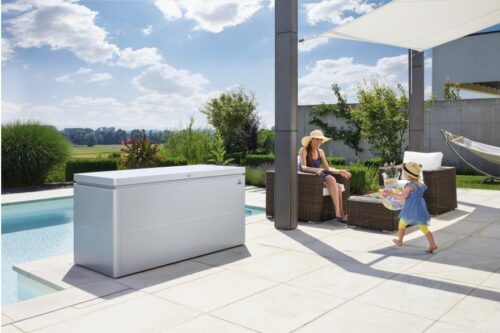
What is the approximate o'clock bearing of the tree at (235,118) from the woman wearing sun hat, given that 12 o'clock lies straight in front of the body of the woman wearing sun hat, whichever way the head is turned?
The tree is roughly at 7 o'clock from the woman wearing sun hat.

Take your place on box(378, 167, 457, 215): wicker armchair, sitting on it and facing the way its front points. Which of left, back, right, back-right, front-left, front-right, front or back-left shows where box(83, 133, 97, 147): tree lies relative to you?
right

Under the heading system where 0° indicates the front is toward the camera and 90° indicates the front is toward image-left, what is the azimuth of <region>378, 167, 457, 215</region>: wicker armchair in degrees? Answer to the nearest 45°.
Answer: approximately 45°

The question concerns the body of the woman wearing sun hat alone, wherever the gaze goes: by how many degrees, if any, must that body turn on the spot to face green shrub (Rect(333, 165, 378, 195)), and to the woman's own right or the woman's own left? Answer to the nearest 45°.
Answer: approximately 135° to the woman's own left

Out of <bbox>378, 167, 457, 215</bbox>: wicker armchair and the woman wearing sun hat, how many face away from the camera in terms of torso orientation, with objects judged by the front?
0

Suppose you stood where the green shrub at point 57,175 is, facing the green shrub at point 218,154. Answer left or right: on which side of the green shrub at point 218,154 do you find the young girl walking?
right

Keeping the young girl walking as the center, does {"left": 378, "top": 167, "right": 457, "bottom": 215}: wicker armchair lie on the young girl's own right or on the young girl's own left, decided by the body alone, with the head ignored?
on the young girl's own right

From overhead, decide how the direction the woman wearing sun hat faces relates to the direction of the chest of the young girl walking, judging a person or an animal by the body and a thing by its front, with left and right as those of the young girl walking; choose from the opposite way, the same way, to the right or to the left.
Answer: the opposite way

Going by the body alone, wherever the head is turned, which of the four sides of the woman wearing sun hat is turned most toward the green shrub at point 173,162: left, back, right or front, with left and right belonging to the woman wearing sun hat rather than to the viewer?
back

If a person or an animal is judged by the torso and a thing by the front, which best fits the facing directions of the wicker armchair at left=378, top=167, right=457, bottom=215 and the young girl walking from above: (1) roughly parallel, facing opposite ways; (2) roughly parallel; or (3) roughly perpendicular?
roughly perpendicular

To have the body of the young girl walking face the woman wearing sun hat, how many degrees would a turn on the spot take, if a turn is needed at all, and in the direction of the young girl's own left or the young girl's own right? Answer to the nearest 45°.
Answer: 0° — they already face them

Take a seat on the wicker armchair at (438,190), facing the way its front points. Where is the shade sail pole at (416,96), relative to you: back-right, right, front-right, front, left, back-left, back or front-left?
back-right
